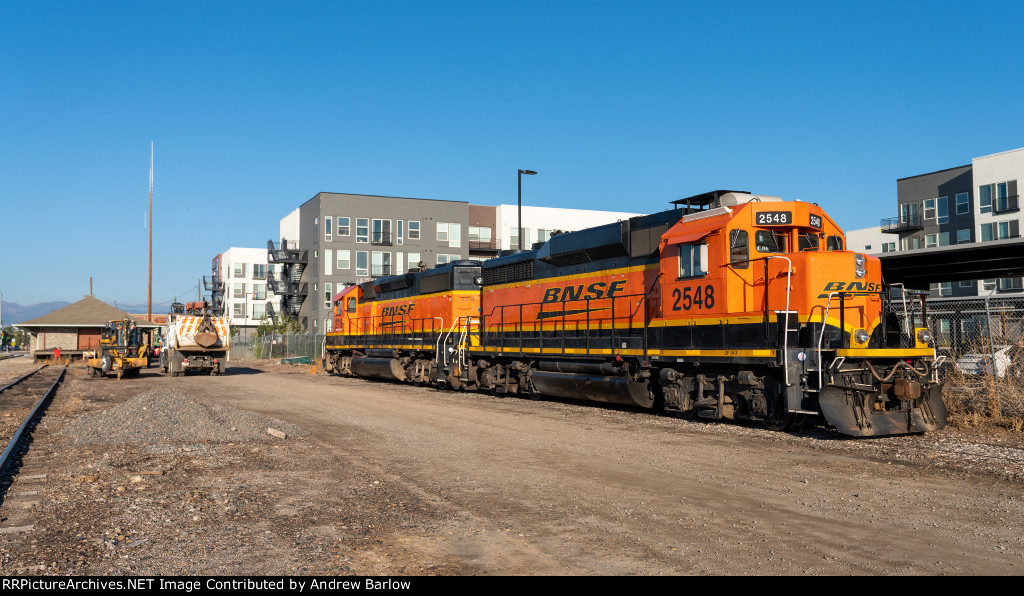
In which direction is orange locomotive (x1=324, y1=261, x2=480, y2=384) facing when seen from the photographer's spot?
facing away from the viewer and to the left of the viewer

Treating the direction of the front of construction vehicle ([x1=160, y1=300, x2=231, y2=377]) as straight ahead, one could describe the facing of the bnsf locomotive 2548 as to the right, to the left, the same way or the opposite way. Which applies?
the opposite way

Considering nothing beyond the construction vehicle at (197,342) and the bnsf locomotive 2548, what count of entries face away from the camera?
1

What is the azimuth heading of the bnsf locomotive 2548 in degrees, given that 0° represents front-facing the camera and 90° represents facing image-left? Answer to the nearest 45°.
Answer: approximately 315°

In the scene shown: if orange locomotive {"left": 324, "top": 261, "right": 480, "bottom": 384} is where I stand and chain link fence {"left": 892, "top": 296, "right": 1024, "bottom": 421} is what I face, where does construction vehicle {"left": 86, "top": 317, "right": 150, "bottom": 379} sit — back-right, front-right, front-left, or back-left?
back-right

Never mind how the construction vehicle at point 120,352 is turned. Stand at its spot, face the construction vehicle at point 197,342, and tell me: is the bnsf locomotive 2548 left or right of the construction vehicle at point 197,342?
right

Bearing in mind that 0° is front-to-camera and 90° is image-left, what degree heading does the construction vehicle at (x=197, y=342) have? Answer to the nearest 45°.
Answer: approximately 180°

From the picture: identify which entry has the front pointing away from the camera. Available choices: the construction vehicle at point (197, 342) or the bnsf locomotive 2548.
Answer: the construction vehicle
